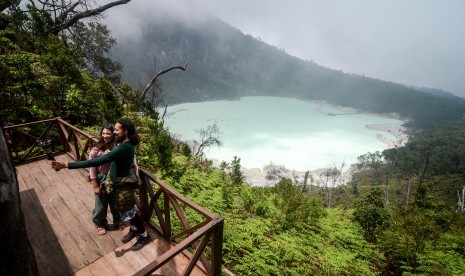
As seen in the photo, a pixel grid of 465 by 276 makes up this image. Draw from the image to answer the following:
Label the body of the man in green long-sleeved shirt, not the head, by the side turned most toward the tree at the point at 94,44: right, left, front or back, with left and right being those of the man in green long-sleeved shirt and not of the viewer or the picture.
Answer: right

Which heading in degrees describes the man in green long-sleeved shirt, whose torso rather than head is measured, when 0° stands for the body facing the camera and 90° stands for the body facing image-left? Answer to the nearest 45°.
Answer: approximately 90°

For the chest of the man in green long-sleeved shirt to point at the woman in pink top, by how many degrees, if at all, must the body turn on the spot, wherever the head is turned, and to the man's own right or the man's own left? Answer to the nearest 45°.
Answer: approximately 90° to the man's own right

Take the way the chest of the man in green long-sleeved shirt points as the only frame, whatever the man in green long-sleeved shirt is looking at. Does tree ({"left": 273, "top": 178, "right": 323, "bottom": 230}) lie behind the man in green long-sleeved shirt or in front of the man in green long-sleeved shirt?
behind
